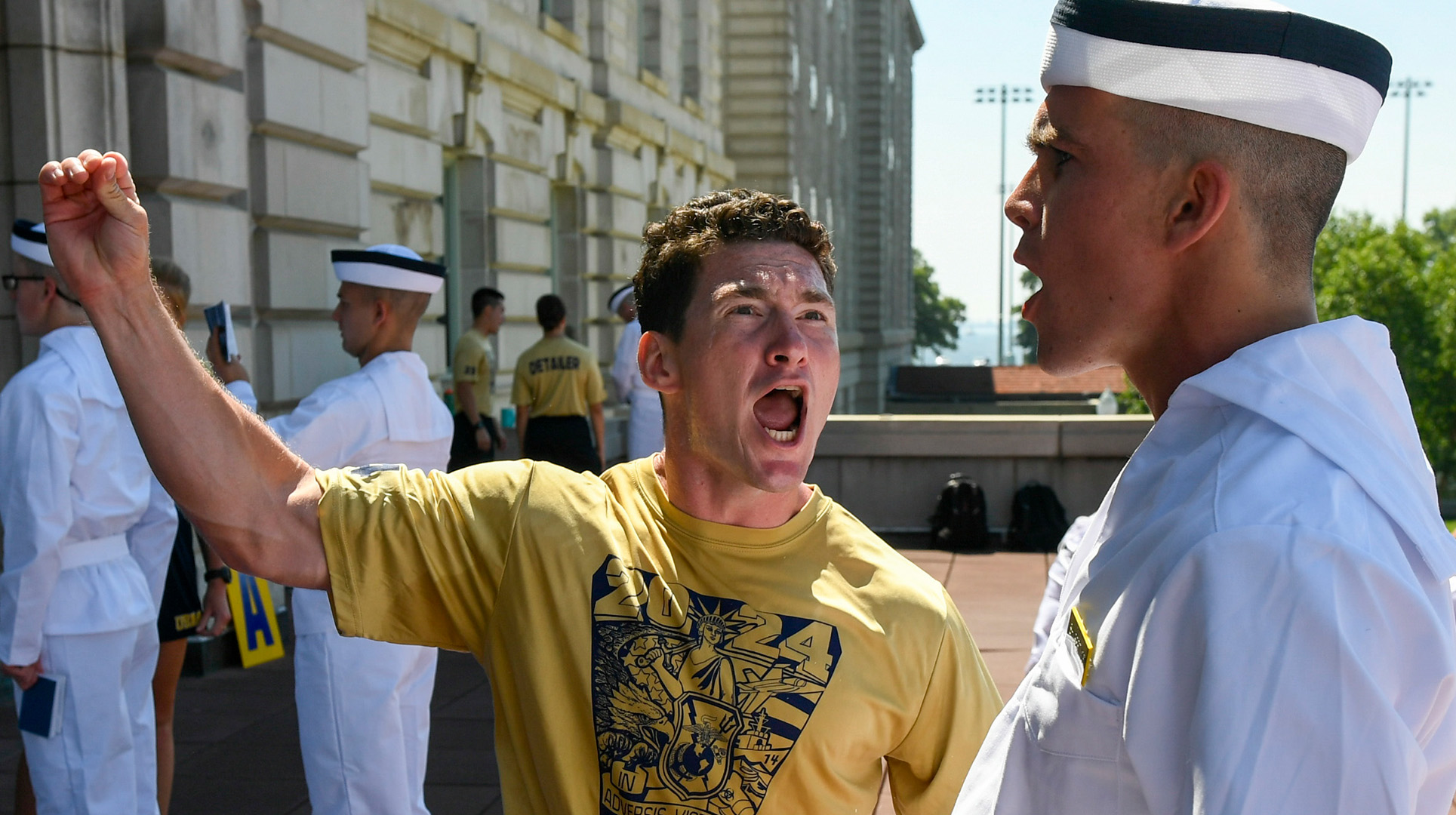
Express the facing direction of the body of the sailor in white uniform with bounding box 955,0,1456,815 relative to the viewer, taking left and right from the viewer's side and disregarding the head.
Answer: facing to the left of the viewer

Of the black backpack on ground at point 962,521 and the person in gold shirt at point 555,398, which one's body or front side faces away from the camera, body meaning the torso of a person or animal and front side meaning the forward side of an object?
the person in gold shirt

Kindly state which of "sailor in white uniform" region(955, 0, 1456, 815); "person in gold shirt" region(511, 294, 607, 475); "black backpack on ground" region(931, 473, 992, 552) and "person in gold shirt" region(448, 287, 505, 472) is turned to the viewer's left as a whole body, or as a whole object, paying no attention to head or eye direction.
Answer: the sailor in white uniform

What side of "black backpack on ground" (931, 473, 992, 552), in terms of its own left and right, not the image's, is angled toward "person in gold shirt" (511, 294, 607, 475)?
right

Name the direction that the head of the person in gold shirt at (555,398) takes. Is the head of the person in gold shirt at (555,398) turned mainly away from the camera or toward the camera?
away from the camera

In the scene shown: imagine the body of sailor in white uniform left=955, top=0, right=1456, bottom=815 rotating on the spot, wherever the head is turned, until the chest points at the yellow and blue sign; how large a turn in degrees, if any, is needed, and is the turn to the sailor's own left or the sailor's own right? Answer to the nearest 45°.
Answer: approximately 45° to the sailor's own right

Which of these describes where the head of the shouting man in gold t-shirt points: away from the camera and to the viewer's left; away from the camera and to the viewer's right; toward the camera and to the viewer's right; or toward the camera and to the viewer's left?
toward the camera and to the viewer's right

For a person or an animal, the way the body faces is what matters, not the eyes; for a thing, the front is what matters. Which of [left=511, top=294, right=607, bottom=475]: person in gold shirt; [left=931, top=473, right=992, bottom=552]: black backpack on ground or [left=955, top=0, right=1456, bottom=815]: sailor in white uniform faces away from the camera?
the person in gold shirt

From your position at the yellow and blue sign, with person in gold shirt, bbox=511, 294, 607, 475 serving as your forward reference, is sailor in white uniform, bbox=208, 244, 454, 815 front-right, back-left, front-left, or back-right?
back-right
